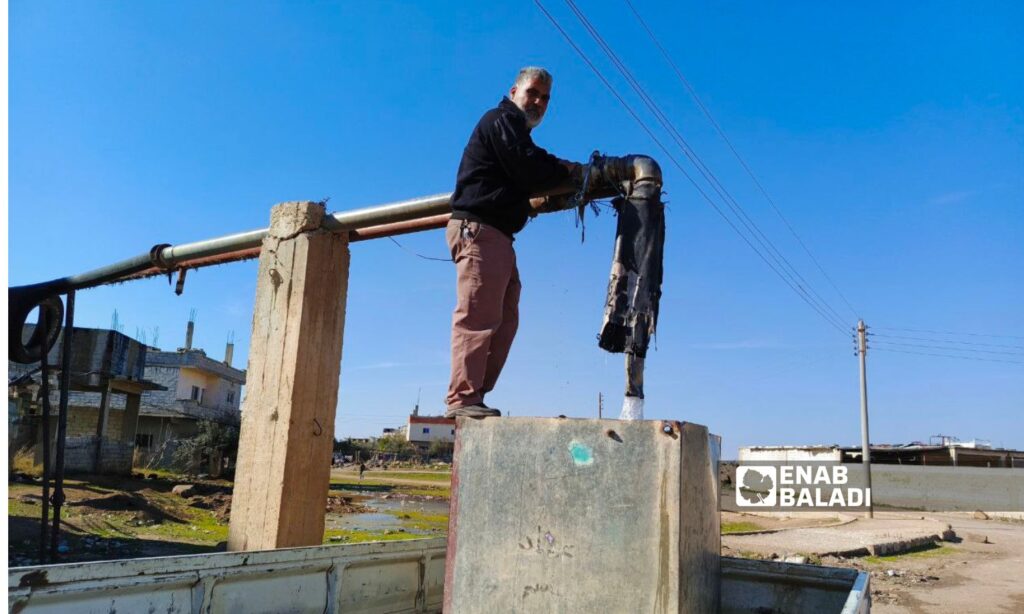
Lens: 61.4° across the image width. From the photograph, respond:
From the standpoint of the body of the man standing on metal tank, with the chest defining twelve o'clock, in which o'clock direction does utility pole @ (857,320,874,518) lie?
The utility pole is roughly at 10 o'clock from the man standing on metal tank.

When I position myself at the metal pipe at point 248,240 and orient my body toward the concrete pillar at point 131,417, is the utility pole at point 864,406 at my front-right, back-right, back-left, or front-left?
front-right

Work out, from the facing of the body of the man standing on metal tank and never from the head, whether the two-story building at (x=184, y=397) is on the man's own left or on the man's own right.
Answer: on the man's own left

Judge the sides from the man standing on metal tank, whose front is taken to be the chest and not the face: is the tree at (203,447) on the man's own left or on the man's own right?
on the man's own left

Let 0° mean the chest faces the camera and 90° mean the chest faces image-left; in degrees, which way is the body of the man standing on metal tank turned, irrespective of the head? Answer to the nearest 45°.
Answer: approximately 270°

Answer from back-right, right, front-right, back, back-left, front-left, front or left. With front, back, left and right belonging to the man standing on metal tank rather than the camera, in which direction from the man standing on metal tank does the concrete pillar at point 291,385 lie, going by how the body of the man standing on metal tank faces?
back-left

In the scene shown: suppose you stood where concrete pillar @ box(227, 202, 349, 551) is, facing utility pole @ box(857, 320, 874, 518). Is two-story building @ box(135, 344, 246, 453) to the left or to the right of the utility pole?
left

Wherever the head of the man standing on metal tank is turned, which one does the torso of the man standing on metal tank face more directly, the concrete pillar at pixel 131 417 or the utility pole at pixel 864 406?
the utility pole
